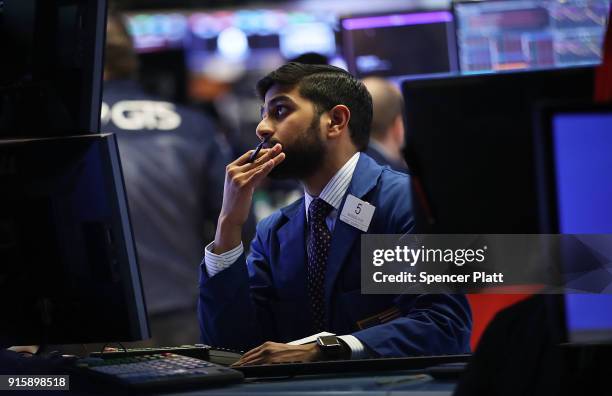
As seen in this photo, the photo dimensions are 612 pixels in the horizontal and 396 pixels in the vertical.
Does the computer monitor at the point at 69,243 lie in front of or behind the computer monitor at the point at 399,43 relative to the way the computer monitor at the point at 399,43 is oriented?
in front

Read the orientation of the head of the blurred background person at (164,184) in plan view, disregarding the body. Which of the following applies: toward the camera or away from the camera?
away from the camera

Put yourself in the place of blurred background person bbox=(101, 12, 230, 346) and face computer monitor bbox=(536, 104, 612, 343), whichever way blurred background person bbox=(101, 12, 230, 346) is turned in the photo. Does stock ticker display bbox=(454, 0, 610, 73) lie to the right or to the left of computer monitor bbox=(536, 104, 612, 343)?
left

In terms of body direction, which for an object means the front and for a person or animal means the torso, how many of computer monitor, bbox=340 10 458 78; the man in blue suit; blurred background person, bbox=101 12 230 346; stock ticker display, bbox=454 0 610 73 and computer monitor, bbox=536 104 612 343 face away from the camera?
1

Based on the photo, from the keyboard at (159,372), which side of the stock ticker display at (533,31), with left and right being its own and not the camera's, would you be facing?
front

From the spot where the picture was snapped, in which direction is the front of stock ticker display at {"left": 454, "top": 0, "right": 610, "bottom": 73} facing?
facing the viewer

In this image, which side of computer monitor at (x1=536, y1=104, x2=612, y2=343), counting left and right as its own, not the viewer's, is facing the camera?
front

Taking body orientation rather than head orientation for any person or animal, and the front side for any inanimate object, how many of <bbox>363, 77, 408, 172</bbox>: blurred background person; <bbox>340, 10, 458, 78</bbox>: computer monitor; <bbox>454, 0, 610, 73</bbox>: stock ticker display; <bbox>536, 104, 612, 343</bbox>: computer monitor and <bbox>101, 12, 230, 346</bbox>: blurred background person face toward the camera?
3

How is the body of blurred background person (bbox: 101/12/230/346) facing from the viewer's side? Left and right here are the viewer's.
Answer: facing away from the viewer

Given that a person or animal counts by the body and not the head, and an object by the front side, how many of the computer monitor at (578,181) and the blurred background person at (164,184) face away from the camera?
1

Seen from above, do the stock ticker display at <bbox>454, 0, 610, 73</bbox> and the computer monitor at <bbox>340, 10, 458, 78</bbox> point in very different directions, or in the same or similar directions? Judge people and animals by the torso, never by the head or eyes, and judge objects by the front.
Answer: same or similar directions

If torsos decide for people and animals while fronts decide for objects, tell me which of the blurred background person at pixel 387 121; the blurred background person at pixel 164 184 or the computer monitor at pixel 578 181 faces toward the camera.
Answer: the computer monitor

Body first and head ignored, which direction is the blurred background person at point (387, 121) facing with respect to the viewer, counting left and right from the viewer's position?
facing away from the viewer and to the right of the viewer

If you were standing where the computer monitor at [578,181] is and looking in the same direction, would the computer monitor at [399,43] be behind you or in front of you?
behind

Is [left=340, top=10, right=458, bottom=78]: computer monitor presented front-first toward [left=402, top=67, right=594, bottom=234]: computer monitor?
yes

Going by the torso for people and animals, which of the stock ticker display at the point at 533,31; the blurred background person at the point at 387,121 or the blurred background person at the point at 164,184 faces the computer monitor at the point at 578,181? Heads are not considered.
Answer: the stock ticker display

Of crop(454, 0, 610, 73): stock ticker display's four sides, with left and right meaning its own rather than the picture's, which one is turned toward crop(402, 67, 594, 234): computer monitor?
front

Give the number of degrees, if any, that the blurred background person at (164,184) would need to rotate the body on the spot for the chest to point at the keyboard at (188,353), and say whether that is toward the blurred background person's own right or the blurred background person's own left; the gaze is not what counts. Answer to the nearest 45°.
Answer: approximately 180°
